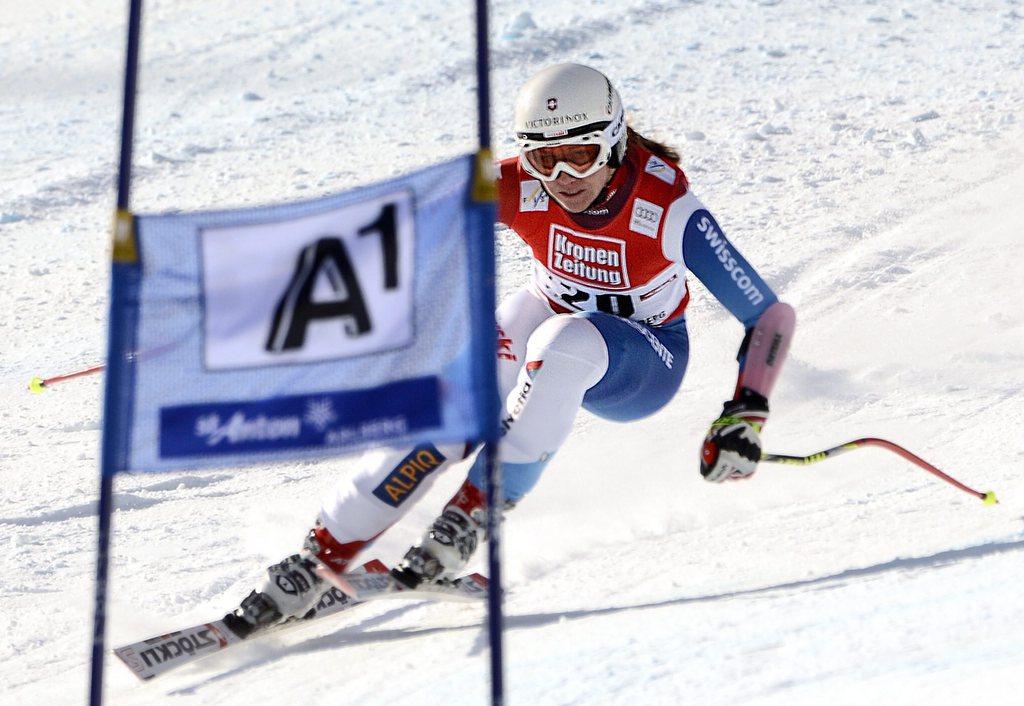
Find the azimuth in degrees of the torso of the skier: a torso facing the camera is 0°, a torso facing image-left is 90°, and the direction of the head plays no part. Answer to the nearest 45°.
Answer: approximately 45°

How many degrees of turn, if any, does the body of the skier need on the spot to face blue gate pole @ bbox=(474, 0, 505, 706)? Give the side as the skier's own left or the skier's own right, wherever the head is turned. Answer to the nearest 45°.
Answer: approximately 45° to the skier's own left

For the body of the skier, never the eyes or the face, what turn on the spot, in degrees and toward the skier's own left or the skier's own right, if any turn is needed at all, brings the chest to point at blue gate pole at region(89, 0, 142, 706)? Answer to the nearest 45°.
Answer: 0° — they already face it
